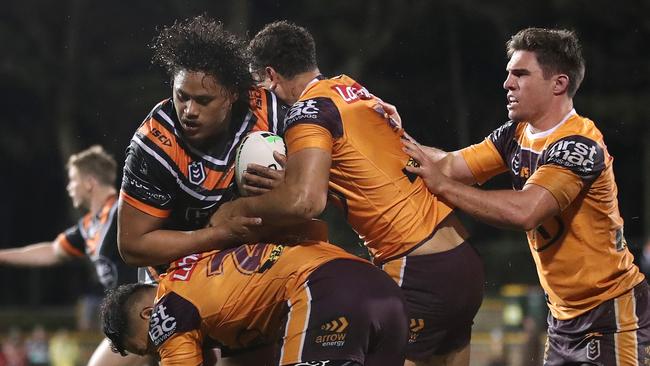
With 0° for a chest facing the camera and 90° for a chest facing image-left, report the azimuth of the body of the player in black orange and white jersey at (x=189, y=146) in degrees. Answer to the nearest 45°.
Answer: approximately 0°

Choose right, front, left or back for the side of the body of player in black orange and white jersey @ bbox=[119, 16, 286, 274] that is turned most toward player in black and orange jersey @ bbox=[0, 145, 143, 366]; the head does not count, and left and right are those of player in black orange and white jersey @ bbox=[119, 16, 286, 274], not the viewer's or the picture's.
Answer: back
